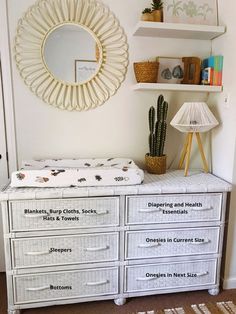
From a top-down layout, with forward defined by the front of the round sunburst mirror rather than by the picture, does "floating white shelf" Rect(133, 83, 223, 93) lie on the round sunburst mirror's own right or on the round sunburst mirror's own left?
on the round sunburst mirror's own left

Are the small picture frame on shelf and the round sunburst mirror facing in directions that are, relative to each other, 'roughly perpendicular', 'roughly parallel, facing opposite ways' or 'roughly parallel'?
roughly parallel

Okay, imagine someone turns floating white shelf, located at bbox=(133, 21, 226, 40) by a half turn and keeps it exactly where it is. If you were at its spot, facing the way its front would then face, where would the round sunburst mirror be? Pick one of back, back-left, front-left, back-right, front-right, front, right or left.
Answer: left

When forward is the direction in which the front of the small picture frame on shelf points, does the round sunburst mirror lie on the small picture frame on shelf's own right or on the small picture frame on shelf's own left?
on the small picture frame on shelf's own right

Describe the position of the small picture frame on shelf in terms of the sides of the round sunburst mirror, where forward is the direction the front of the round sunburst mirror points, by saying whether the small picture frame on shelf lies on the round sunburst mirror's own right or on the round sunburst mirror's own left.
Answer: on the round sunburst mirror's own left

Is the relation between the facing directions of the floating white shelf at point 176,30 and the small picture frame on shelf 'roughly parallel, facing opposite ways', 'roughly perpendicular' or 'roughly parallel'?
roughly parallel

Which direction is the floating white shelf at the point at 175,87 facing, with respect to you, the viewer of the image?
facing the viewer

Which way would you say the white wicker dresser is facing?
toward the camera

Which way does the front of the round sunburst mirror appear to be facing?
toward the camera
